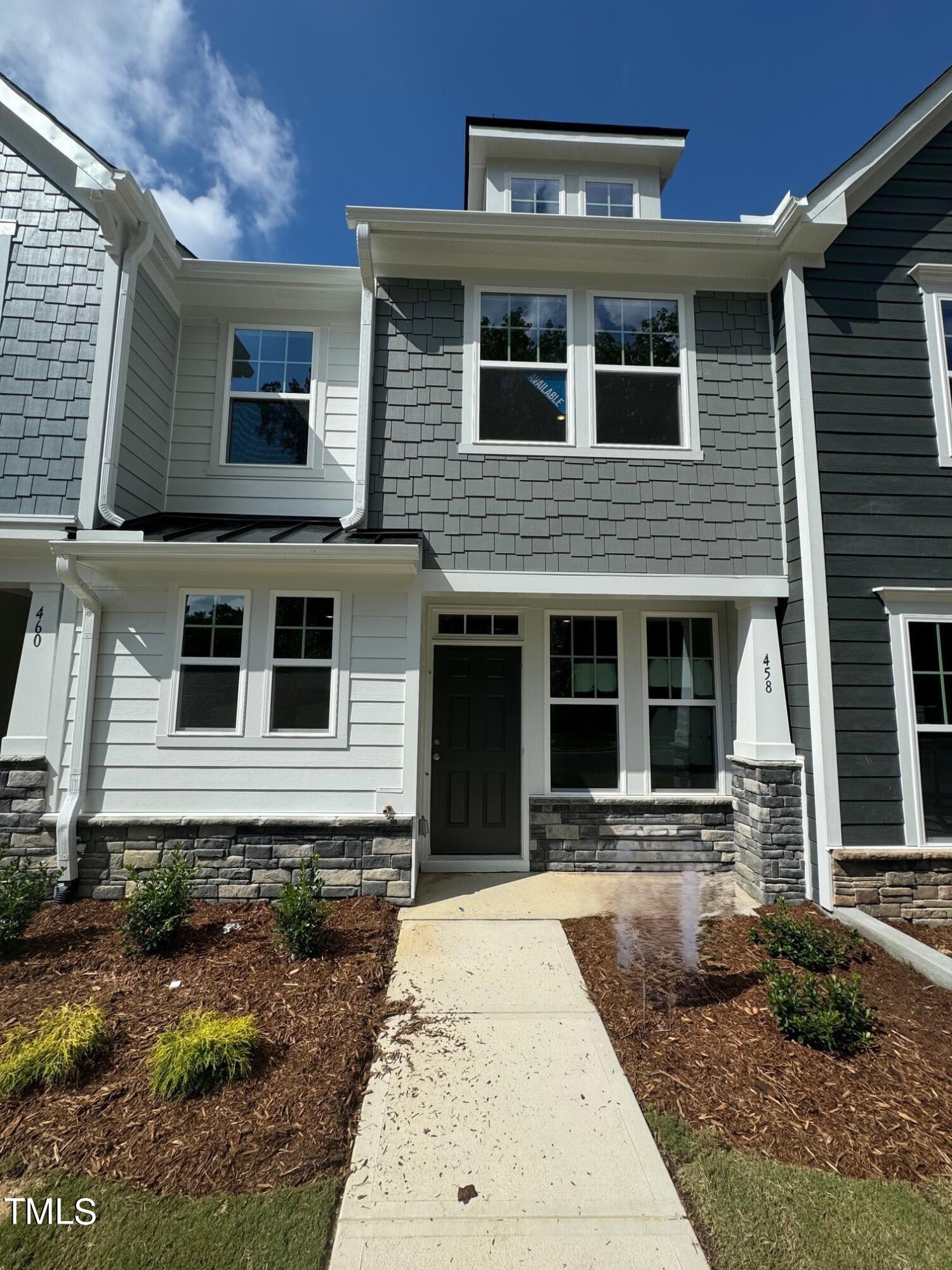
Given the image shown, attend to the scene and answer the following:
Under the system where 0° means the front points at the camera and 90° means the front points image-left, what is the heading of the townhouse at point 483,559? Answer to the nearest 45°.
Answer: approximately 0°
